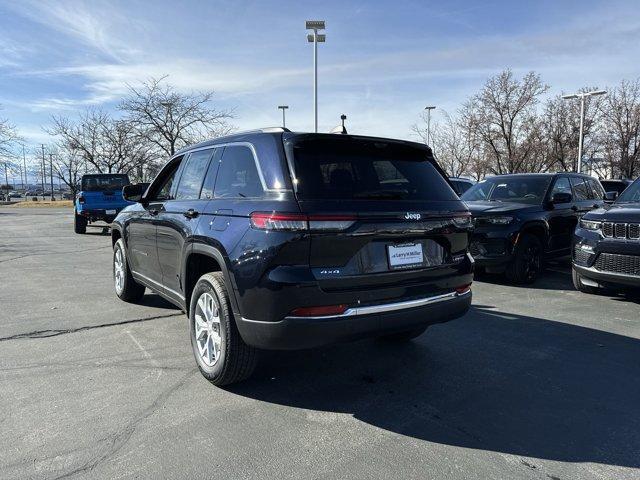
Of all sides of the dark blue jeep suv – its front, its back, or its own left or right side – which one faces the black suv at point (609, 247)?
right

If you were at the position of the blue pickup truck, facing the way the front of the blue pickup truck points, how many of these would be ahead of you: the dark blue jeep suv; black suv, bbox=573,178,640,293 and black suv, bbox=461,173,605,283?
0

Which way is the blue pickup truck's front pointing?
away from the camera

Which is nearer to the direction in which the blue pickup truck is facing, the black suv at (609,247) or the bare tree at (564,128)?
the bare tree

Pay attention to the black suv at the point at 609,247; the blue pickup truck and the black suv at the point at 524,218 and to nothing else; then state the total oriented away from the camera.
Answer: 1

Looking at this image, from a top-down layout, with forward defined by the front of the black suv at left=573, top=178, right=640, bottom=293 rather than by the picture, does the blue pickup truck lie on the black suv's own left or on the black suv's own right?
on the black suv's own right

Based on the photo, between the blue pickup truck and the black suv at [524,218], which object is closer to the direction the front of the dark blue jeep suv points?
the blue pickup truck

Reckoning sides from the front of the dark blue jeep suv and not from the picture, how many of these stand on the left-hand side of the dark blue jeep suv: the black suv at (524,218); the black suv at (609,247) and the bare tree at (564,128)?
0

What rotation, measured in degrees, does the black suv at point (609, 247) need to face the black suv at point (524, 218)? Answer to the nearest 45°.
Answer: approximately 90° to its right

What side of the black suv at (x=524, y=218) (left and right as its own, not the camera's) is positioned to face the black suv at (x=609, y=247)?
left

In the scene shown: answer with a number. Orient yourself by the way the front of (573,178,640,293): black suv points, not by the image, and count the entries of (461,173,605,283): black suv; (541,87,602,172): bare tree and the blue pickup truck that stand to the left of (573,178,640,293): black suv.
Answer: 0

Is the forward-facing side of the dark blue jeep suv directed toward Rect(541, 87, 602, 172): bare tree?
no

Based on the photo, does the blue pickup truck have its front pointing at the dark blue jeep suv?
no

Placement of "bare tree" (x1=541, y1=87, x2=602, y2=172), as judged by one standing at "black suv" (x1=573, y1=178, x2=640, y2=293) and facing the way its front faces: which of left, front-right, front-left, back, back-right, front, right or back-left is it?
back-right

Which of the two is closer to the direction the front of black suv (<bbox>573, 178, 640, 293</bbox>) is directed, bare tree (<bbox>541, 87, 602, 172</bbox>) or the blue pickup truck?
the blue pickup truck

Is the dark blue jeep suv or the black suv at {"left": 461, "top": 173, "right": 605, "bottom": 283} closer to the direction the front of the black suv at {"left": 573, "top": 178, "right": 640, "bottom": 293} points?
the dark blue jeep suv

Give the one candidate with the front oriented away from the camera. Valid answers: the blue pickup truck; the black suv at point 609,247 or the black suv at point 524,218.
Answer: the blue pickup truck

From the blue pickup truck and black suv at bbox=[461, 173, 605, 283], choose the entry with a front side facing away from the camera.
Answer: the blue pickup truck
